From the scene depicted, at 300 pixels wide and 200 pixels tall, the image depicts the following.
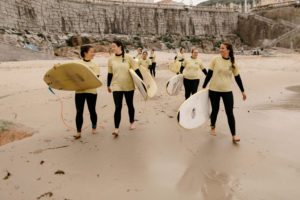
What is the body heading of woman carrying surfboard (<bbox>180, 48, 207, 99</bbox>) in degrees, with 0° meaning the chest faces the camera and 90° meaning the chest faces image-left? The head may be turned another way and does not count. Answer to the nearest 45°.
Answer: approximately 0°

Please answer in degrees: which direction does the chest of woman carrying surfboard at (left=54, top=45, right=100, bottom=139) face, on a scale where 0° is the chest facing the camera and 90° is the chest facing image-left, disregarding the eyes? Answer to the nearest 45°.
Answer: approximately 0°

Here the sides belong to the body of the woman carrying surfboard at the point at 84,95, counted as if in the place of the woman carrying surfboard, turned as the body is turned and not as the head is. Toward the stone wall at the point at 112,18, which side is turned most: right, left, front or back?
back

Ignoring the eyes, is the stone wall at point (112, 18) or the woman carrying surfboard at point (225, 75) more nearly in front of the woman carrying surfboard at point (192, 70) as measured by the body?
the woman carrying surfboard

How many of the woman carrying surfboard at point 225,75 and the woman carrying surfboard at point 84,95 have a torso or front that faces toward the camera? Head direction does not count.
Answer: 2

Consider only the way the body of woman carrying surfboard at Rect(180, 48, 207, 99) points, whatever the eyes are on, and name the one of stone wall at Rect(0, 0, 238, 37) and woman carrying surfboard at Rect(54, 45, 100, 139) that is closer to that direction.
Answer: the woman carrying surfboard

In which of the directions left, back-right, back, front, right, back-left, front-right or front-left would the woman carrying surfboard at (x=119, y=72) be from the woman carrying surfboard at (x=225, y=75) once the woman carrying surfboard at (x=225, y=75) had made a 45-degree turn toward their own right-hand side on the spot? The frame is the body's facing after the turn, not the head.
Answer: front-right

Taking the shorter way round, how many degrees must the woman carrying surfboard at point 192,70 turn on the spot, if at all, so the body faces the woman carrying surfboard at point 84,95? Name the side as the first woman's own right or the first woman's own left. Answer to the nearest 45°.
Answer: approximately 45° to the first woman's own right

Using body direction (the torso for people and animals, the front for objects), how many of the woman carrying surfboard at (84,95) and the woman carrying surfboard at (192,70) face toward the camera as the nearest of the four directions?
2

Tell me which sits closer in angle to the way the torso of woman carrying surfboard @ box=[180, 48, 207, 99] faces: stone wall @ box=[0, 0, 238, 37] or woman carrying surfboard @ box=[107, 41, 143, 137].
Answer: the woman carrying surfboard
